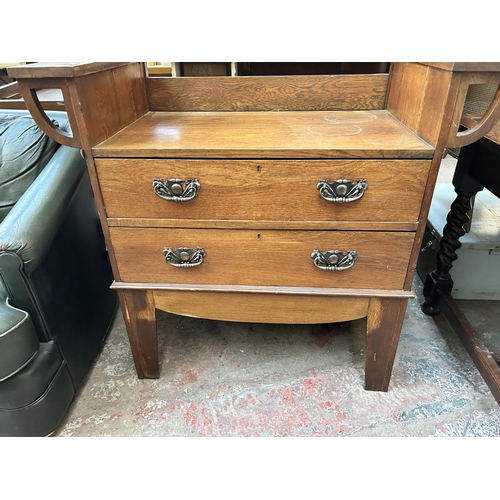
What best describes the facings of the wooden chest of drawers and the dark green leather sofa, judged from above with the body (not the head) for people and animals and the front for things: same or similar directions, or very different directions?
same or similar directions

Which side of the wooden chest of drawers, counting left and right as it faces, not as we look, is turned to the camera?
front

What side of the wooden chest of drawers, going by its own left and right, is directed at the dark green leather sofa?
right

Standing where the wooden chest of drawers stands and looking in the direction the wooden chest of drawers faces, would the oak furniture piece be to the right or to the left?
on its left
